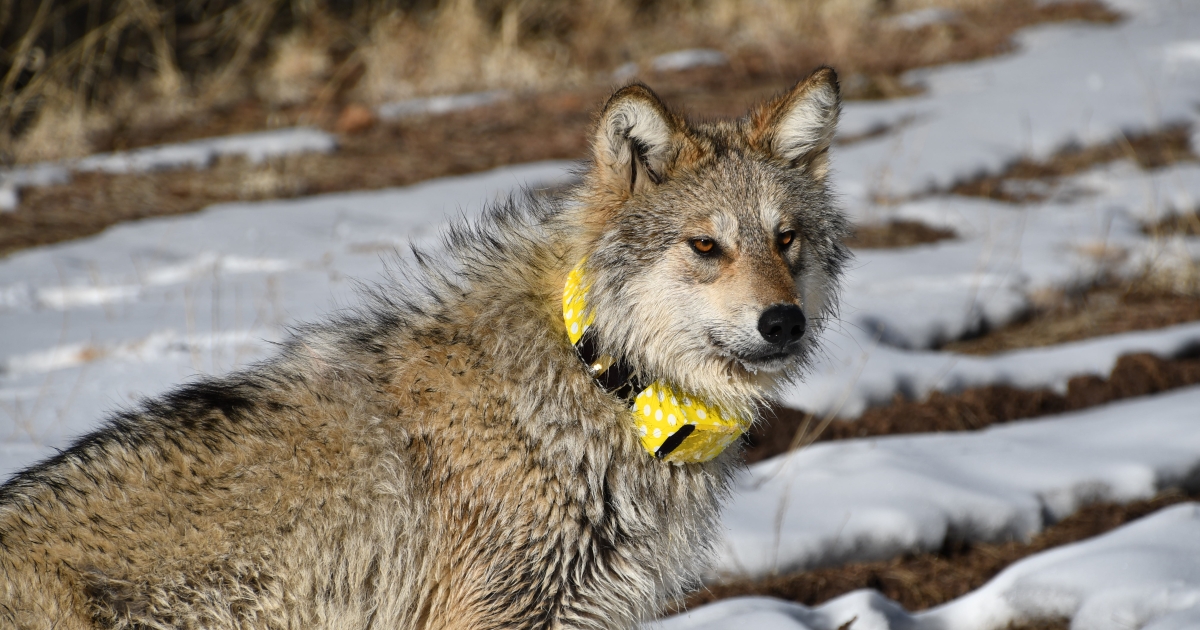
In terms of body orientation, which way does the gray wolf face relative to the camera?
to the viewer's right
